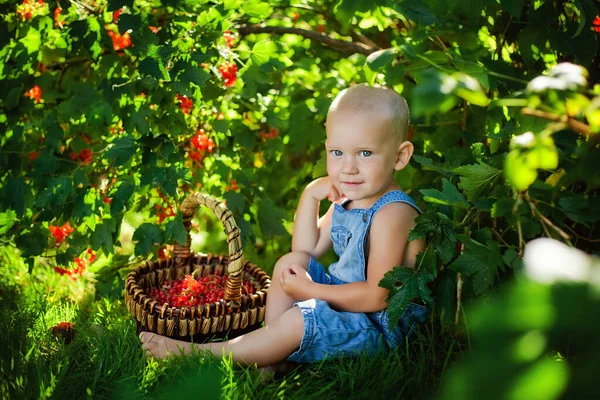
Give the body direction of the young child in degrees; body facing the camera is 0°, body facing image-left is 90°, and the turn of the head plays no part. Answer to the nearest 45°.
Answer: approximately 45°

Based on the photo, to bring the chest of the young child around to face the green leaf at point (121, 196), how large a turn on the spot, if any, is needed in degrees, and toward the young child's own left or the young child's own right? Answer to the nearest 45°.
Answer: approximately 90° to the young child's own right

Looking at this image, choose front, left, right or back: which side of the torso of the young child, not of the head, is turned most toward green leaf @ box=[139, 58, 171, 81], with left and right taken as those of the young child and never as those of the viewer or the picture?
right

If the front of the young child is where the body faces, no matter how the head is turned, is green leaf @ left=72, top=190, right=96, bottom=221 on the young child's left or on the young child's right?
on the young child's right

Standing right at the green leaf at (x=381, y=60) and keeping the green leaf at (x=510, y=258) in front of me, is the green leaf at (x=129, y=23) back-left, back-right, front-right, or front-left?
back-right

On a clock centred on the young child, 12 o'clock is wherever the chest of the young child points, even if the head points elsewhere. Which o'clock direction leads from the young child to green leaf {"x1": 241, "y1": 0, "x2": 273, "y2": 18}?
The green leaf is roughly at 4 o'clock from the young child.

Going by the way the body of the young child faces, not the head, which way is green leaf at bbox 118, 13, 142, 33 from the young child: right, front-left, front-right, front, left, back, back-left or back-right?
right
